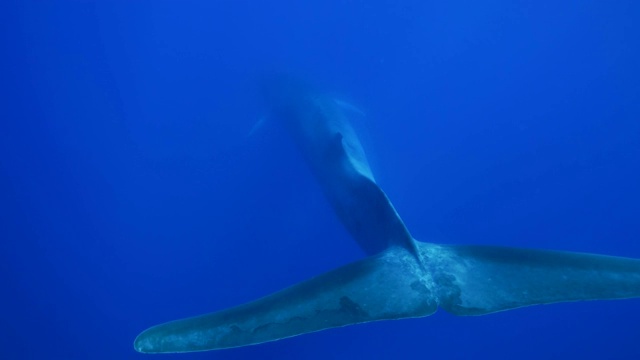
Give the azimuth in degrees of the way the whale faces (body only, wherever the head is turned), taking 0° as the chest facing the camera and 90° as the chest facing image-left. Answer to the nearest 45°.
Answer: approximately 180°
